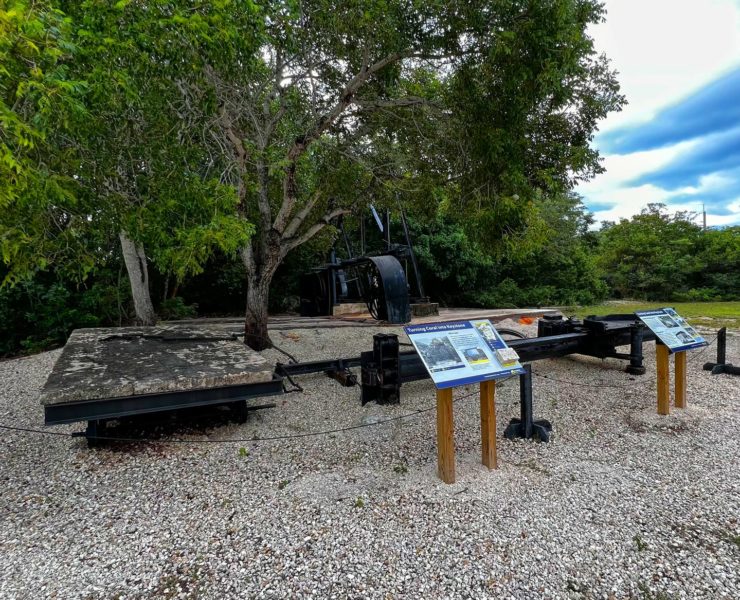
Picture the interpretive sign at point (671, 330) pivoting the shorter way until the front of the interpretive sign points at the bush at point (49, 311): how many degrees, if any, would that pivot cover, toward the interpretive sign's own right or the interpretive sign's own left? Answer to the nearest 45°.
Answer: approximately 135° to the interpretive sign's own right

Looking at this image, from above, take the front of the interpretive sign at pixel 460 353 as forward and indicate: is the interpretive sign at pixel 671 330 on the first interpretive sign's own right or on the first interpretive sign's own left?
on the first interpretive sign's own left

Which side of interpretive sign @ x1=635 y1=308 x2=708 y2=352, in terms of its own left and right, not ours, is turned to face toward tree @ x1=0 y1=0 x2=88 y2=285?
right

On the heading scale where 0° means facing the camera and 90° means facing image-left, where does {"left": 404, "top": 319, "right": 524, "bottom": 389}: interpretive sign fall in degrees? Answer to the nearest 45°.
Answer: approximately 315°

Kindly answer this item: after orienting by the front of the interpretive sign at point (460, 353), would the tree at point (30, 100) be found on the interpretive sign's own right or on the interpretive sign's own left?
on the interpretive sign's own right

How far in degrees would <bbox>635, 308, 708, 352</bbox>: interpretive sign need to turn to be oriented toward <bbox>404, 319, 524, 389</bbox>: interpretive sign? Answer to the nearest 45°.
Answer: approximately 90° to its right

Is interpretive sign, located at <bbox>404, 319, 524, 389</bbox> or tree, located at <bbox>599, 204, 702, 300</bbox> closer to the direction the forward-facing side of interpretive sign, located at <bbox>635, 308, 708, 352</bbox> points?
the interpretive sign

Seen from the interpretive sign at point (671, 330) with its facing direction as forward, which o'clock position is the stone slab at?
The stone slab is roughly at 3 o'clock from the interpretive sign.

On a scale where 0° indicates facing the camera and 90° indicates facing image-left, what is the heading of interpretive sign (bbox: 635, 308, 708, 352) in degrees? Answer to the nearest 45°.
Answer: approximately 315°

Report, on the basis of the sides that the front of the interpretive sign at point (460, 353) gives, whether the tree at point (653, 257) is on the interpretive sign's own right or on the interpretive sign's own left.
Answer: on the interpretive sign's own left

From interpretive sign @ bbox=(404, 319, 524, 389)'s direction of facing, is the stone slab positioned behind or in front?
behind

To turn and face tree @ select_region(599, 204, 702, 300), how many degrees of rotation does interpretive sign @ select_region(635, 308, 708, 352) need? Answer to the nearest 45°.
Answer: approximately 135° to its left
